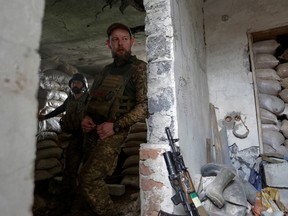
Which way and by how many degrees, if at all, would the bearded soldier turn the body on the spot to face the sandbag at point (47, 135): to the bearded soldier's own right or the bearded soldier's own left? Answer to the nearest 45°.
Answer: approximately 90° to the bearded soldier's own right

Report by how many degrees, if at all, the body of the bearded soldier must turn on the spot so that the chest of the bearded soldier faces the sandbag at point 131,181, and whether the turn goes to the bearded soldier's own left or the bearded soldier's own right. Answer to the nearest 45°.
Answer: approximately 135° to the bearded soldier's own right

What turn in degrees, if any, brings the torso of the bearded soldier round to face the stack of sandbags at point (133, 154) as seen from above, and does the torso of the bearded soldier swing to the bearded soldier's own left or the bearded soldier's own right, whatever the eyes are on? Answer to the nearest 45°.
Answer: approximately 135° to the bearded soldier's own right

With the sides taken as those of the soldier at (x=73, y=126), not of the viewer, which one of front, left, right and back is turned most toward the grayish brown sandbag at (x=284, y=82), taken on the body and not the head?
left

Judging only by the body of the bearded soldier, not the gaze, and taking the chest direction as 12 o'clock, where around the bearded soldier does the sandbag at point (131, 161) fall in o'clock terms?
The sandbag is roughly at 5 o'clock from the bearded soldier.

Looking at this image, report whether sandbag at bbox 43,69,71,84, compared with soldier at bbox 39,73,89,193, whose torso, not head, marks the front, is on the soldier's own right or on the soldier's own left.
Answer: on the soldier's own right
